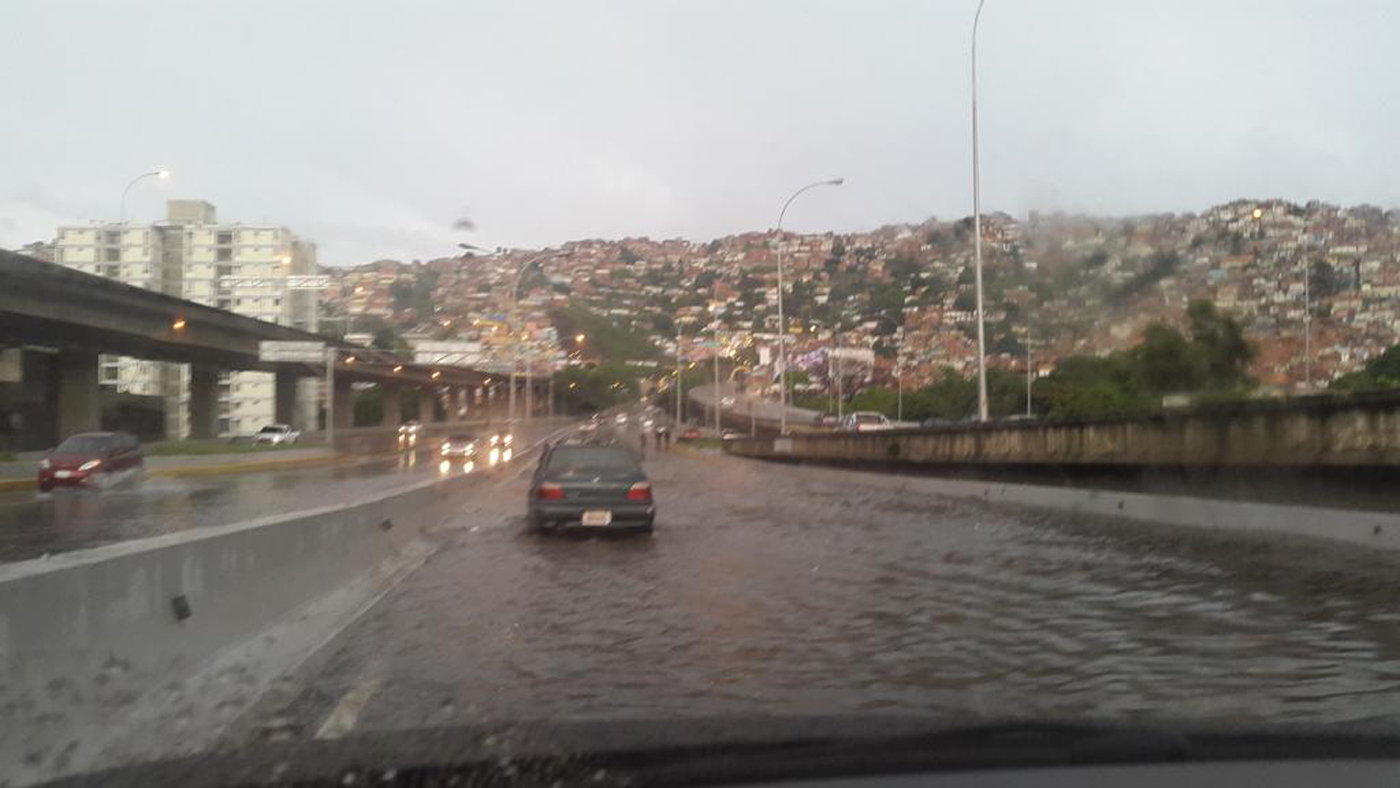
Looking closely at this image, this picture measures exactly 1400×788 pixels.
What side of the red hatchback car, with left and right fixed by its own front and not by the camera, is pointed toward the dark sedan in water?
left

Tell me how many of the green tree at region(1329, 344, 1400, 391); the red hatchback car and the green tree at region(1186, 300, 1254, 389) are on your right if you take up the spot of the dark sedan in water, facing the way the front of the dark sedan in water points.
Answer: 2

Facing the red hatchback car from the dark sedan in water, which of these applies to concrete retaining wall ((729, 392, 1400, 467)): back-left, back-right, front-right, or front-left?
back-right

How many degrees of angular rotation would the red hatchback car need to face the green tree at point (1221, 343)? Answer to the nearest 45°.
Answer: approximately 90° to its left

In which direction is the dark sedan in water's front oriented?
away from the camera

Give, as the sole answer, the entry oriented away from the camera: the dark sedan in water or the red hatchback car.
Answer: the dark sedan in water

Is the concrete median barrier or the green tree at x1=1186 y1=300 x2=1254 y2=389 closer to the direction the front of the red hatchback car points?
the concrete median barrier

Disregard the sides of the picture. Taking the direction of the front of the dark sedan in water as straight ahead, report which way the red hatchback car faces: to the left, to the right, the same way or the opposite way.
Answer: the opposite way
